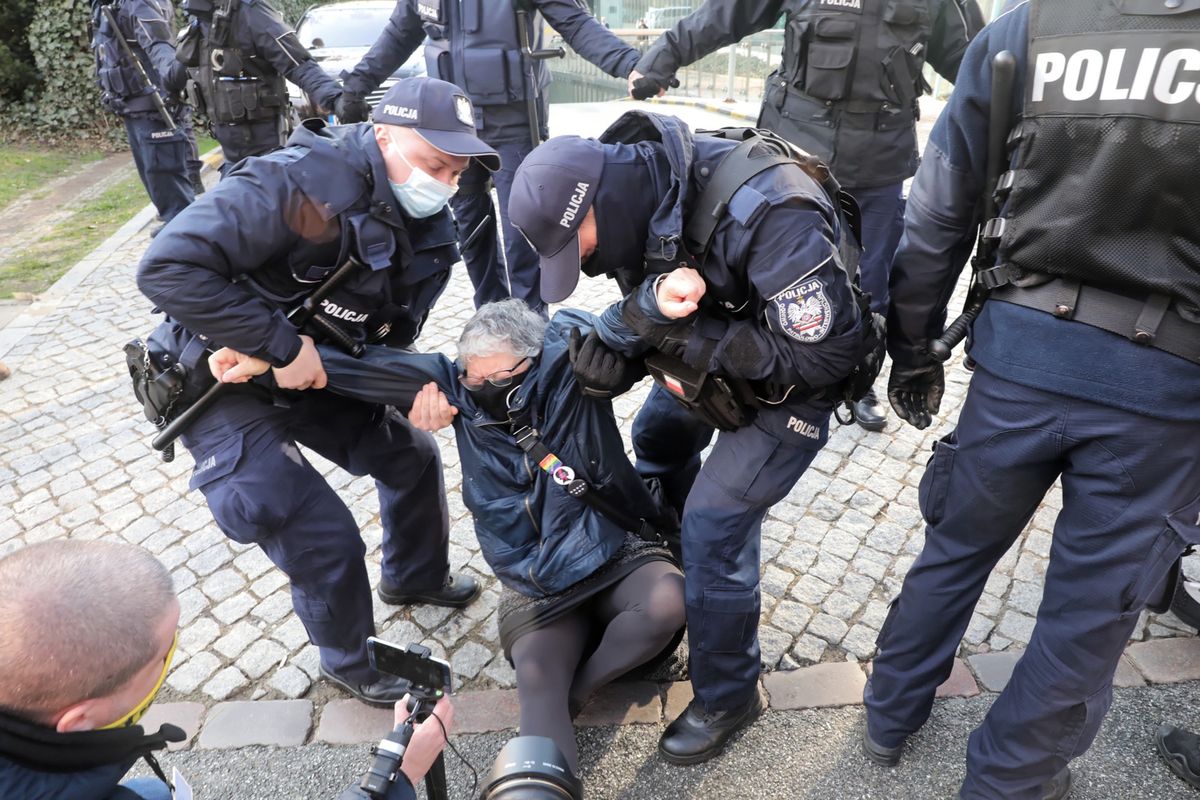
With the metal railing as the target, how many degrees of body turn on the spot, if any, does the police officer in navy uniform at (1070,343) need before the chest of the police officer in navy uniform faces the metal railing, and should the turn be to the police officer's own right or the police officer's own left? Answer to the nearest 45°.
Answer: approximately 45° to the police officer's own left

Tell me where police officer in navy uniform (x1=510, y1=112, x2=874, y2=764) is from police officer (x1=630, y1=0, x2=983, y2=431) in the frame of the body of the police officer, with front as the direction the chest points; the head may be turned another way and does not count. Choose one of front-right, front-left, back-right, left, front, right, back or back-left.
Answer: front

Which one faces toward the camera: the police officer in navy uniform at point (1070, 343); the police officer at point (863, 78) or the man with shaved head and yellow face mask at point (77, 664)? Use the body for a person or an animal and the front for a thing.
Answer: the police officer

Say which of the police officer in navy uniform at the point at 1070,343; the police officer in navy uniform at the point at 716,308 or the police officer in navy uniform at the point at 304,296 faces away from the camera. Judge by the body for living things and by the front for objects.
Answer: the police officer in navy uniform at the point at 1070,343

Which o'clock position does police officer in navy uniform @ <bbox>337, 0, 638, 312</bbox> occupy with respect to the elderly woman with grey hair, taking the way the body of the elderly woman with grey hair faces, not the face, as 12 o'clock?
The police officer in navy uniform is roughly at 6 o'clock from the elderly woman with grey hair.

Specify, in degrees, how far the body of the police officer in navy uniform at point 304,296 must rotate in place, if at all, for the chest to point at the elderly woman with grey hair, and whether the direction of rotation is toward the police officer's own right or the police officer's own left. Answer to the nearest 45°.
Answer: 0° — they already face them

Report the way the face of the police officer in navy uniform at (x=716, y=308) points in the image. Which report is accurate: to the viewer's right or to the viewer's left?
to the viewer's left

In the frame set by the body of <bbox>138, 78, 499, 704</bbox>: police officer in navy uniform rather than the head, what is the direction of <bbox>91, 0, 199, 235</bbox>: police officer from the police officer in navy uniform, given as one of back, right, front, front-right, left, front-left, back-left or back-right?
back-left

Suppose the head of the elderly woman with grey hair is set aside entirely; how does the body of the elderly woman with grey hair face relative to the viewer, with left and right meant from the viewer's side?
facing the viewer

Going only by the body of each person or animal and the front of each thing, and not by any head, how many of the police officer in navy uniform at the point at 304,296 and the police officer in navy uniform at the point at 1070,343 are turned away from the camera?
1

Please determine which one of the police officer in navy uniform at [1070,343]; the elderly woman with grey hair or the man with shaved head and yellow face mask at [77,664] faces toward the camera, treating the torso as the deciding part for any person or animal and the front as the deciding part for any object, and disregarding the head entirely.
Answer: the elderly woman with grey hair

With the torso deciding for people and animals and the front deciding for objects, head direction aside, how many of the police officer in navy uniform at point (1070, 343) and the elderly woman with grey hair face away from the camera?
1

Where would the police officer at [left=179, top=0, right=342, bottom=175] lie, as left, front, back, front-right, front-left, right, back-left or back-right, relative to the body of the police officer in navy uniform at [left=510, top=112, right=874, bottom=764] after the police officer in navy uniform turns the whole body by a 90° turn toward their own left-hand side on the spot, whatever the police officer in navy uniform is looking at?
back

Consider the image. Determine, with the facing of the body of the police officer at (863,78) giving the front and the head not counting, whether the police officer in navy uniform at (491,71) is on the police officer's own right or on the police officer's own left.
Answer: on the police officer's own right

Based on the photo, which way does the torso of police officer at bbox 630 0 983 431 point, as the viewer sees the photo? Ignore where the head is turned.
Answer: toward the camera
